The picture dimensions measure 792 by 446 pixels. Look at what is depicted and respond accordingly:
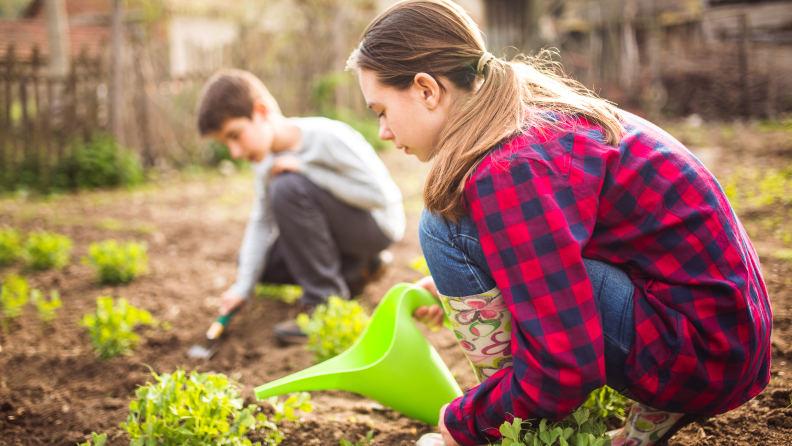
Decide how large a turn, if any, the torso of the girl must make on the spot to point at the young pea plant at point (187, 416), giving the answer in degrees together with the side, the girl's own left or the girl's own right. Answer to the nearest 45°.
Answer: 0° — they already face it

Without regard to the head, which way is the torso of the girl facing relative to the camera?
to the viewer's left

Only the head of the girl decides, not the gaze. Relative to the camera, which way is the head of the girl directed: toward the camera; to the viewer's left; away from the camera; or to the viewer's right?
to the viewer's left

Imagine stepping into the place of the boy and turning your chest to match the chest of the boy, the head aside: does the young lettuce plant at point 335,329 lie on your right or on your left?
on your left

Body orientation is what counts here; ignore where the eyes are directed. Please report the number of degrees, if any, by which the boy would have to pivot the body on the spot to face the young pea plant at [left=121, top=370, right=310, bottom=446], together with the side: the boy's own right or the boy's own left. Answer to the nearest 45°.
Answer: approximately 45° to the boy's own left

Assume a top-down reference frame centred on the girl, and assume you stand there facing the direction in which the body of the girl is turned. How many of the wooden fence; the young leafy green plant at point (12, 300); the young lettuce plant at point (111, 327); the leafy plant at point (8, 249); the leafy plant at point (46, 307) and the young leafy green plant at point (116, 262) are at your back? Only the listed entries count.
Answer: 0

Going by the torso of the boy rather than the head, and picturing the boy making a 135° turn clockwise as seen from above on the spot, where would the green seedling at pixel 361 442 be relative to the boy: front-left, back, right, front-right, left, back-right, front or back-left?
back

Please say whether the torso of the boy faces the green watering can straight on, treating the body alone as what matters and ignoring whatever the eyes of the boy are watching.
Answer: no

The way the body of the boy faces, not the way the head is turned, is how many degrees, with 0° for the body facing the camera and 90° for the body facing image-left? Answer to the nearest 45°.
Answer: approximately 45°

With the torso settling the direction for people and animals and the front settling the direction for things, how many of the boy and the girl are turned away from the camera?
0
